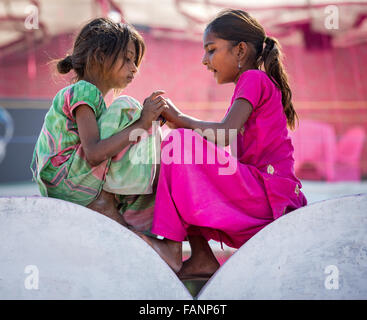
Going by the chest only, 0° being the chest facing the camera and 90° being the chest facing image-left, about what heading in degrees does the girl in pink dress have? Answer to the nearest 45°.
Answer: approximately 90°

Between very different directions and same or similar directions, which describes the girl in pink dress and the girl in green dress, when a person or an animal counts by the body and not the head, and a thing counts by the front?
very different directions

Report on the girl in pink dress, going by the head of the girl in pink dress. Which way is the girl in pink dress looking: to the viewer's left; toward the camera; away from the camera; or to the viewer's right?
to the viewer's left

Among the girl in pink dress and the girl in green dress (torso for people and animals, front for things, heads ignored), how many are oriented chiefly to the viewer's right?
1

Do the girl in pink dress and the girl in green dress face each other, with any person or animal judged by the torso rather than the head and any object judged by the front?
yes

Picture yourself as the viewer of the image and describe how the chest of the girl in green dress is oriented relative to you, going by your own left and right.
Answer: facing to the right of the viewer
